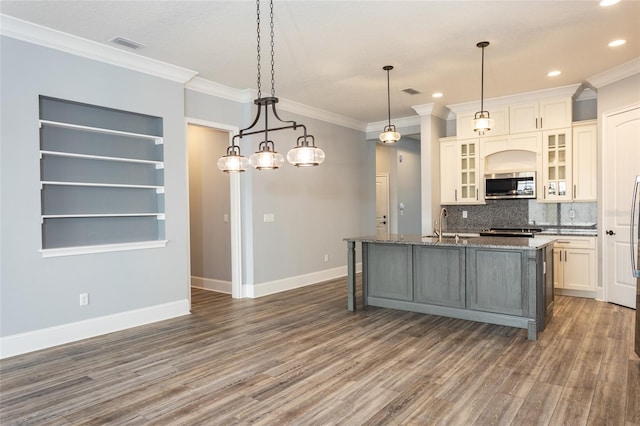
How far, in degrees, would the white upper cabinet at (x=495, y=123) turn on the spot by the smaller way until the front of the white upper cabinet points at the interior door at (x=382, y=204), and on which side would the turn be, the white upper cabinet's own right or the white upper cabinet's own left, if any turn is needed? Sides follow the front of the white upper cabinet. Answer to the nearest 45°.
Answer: approximately 135° to the white upper cabinet's own right

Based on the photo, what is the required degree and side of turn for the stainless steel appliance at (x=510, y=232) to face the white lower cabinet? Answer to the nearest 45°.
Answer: approximately 90° to its left

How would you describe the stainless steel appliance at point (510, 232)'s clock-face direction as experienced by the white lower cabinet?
The stainless steel appliance is roughly at 3 o'clock from the white lower cabinet.

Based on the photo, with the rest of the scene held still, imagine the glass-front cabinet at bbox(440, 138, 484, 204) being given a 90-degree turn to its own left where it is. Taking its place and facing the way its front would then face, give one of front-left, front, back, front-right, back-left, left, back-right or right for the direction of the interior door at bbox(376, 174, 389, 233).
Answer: back-left

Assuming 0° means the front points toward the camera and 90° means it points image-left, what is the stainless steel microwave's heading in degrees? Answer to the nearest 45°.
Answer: approximately 0°

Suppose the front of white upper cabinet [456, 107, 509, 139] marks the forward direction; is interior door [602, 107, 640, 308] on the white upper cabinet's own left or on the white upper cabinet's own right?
on the white upper cabinet's own left

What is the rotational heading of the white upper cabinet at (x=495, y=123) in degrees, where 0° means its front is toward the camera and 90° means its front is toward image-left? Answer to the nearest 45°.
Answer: approximately 0°
